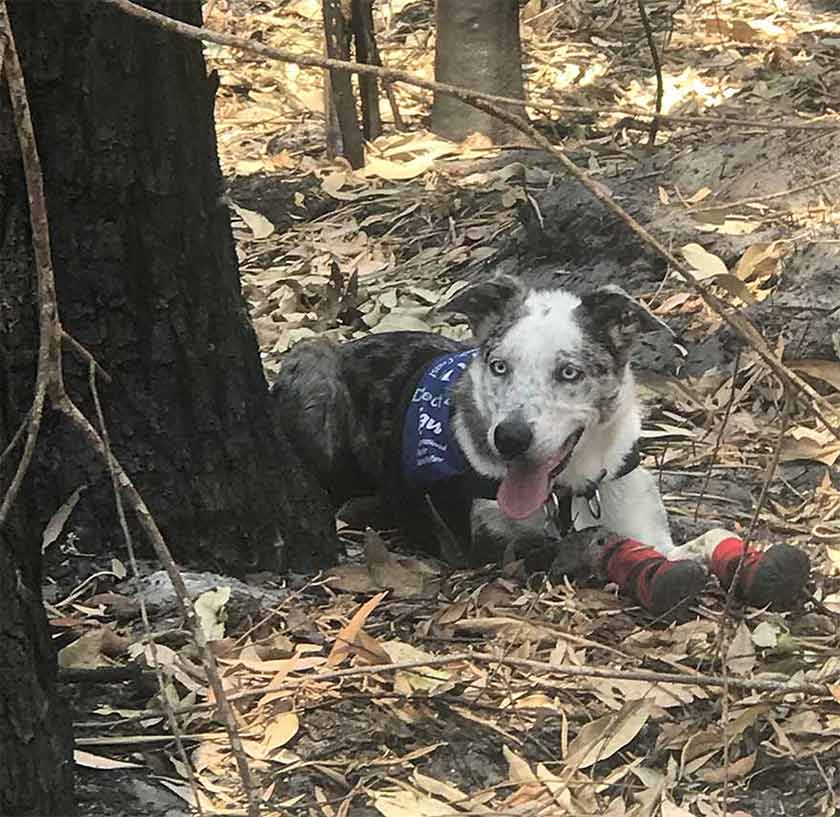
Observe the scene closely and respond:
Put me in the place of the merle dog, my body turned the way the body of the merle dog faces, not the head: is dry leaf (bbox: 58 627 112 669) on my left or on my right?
on my right

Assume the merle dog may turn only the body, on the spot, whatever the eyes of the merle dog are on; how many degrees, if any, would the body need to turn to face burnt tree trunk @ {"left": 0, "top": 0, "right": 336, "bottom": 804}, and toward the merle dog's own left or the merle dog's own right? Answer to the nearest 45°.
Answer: approximately 90° to the merle dog's own right

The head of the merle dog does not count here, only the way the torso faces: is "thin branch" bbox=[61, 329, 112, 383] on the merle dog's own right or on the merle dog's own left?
on the merle dog's own right

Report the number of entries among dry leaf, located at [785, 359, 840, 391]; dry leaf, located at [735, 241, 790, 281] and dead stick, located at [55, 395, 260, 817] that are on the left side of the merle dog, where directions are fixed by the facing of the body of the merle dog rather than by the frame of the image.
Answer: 2

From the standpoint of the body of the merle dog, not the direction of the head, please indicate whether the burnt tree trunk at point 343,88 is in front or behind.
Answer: behind

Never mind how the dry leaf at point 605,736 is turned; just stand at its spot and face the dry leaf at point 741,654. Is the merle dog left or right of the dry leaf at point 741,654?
left

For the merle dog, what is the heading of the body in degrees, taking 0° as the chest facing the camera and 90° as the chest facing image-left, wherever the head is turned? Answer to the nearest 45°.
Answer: approximately 315°

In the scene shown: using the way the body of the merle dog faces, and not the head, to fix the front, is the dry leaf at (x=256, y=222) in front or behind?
behind

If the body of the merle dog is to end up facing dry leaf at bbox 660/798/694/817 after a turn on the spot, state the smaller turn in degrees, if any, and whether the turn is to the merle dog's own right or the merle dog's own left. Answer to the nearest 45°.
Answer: approximately 45° to the merle dog's own right
